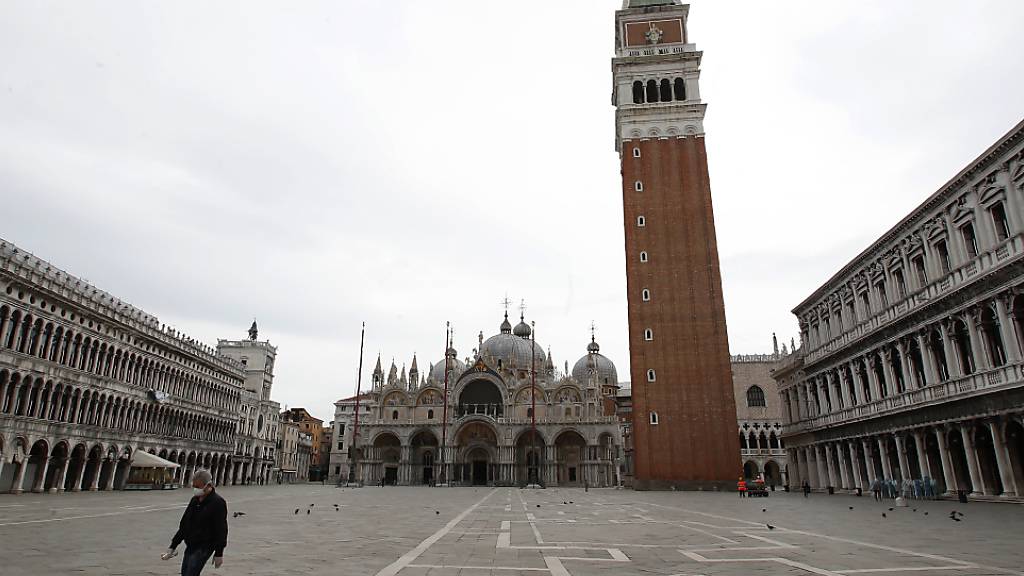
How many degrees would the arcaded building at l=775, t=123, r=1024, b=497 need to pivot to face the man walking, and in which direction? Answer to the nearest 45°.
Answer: approximately 45° to its left

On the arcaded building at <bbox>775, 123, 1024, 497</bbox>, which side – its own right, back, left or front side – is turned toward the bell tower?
right

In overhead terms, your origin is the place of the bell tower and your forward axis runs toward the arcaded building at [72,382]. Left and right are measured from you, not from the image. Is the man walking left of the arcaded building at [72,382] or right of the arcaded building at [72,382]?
left

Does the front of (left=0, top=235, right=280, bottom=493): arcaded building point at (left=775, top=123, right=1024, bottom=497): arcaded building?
yes

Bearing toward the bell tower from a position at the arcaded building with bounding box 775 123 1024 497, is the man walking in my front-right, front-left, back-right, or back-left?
back-left

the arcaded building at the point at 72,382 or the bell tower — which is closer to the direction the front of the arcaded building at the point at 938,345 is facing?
the arcaded building

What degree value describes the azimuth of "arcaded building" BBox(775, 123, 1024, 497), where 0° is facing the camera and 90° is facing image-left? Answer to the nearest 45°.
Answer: approximately 45°

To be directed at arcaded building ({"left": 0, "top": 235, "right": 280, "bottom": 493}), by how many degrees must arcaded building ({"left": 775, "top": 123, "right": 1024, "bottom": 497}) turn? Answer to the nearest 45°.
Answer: approximately 45° to its right

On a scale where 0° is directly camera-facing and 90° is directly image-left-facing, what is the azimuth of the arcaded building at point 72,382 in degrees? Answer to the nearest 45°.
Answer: approximately 315°

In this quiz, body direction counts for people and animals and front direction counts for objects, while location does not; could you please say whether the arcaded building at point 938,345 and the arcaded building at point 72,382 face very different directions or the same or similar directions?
very different directions
